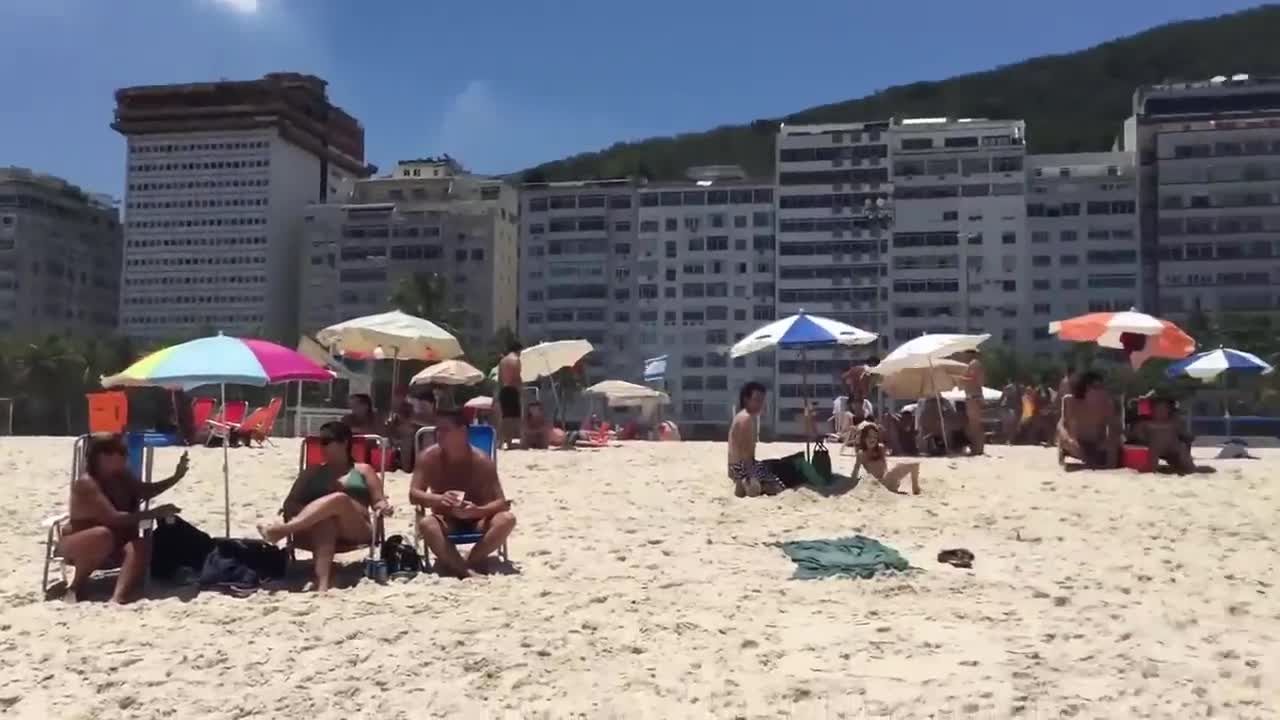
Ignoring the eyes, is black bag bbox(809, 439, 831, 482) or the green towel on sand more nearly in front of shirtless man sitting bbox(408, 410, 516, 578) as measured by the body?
the green towel on sand

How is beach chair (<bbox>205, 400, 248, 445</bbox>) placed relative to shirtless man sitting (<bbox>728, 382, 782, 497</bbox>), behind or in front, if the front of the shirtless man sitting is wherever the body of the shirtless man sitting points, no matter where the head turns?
behind

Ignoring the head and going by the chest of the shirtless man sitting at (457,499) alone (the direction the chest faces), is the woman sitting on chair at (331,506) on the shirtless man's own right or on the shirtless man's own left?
on the shirtless man's own right

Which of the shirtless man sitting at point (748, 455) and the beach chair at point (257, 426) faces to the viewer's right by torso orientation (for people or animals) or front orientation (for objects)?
the shirtless man sitting

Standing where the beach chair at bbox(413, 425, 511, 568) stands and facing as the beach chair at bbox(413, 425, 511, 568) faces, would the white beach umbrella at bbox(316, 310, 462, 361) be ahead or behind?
behind

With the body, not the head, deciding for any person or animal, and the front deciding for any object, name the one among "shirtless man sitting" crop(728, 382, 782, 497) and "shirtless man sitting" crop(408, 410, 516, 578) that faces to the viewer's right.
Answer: "shirtless man sitting" crop(728, 382, 782, 497)

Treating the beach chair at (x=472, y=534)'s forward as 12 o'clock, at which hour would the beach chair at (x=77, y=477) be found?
the beach chair at (x=77, y=477) is roughly at 3 o'clock from the beach chair at (x=472, y=534).

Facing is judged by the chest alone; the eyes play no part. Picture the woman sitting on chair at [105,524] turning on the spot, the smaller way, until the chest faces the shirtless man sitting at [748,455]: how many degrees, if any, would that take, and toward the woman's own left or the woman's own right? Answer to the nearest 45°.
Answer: approximately 45° to the woman's own left

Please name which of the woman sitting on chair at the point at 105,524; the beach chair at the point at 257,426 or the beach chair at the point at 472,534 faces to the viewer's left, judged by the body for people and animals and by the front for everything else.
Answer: the beach chair at the point at 257,426

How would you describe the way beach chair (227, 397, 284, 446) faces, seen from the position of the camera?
facing to the left of the viewer

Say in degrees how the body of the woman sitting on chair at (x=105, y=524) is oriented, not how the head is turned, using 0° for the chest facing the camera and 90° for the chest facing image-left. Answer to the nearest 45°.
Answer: approximately 315°

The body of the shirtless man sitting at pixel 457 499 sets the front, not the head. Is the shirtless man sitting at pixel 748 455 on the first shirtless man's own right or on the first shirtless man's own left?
on the first shirtless man's own left

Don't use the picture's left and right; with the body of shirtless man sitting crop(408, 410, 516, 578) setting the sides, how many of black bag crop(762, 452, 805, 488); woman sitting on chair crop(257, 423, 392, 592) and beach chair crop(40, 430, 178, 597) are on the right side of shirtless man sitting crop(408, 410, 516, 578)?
2

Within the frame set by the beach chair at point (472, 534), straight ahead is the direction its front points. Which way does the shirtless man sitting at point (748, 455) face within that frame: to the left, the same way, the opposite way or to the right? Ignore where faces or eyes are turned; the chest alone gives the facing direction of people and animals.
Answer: to the left
